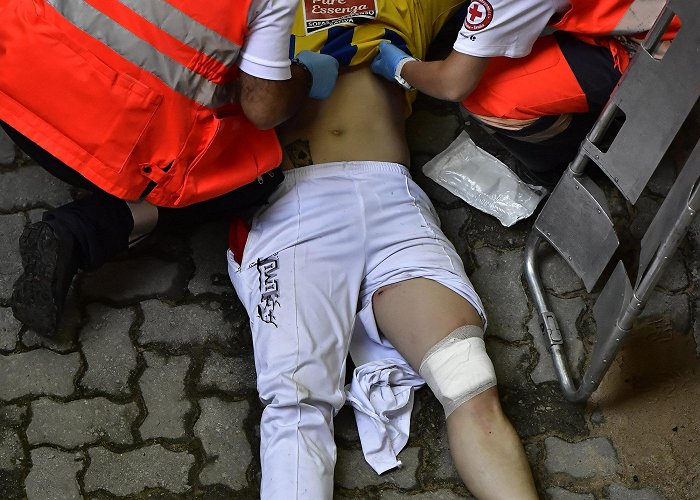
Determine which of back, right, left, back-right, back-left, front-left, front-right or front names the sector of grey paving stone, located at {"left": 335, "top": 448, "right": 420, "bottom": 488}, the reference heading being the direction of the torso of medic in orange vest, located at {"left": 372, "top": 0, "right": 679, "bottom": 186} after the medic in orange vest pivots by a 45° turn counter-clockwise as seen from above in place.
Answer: front-left

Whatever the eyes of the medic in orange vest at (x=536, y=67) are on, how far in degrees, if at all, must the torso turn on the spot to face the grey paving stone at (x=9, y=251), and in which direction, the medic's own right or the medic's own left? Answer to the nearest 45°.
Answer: approximately 45° to the medic's own left

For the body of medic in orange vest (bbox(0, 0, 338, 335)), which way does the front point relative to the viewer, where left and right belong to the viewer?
facing away from the viewer and to the right of the viewer

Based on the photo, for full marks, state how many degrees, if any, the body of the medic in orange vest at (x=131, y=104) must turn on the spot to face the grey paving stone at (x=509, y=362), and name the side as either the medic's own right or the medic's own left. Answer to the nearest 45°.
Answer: approximately 45° to the medic's own right

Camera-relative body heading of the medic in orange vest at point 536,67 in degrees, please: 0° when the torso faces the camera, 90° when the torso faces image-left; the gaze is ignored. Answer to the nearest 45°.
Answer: approximately 90°

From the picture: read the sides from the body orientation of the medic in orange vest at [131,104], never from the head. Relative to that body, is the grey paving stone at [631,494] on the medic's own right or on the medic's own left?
on the medic's own right

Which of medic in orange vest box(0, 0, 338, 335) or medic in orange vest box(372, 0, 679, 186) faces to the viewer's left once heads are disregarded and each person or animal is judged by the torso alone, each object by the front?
medic in orange vest box(372, 0, 679, 186)

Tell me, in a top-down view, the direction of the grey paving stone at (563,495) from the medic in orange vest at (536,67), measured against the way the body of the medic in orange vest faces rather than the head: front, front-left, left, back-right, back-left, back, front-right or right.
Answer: back-left

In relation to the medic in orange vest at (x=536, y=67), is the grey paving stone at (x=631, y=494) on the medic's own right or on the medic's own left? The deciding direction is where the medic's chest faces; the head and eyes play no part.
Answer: on the medic's own left

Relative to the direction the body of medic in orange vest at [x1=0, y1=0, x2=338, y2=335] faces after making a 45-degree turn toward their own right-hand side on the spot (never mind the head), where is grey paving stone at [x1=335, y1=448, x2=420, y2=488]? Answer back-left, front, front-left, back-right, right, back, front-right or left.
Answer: front-right
